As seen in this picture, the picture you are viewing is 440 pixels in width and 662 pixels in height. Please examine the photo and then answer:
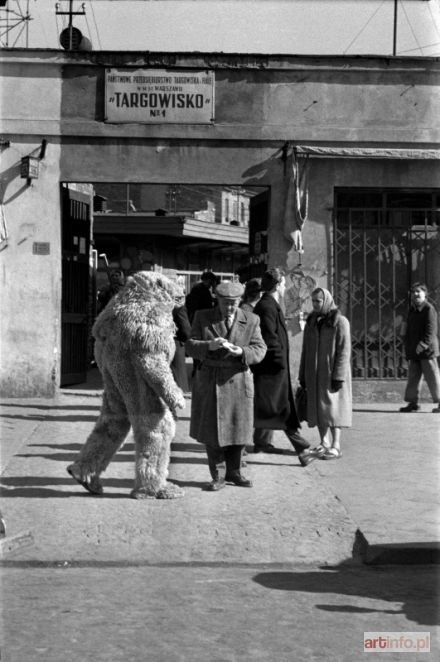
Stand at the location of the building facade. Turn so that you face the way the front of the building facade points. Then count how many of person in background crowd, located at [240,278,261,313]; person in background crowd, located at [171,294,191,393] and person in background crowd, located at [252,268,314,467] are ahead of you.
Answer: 3

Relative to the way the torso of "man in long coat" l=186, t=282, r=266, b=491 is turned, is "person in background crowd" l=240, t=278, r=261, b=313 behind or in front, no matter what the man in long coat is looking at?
behind

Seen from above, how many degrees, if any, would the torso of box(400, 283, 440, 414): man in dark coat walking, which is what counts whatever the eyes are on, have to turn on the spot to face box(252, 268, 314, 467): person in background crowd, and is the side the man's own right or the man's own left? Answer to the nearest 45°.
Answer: approximately 45° to the man's own left

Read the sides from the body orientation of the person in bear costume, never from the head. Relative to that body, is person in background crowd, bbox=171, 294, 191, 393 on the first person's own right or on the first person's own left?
on the first person's own left

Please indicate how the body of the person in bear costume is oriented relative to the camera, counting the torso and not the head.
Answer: to the viewer's right

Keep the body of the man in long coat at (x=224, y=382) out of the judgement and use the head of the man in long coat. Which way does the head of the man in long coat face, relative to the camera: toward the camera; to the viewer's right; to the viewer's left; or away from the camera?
toward the camera

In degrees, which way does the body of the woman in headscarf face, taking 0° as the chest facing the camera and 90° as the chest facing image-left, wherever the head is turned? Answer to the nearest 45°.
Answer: approximately 45°

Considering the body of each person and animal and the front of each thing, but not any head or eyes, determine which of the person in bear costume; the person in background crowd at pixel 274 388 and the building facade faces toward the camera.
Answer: the building facade

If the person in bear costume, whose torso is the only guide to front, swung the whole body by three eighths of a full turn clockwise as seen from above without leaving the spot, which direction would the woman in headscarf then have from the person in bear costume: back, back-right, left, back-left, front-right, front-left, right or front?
back

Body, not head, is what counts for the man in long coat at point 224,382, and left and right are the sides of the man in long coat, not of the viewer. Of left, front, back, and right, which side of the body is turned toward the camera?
front

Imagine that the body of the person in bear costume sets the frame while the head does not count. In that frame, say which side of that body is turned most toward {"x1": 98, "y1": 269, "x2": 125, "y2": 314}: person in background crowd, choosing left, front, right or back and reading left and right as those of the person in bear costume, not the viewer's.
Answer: left

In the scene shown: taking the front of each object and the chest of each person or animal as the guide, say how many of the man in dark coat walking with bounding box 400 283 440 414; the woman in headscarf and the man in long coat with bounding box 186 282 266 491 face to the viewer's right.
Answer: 0
